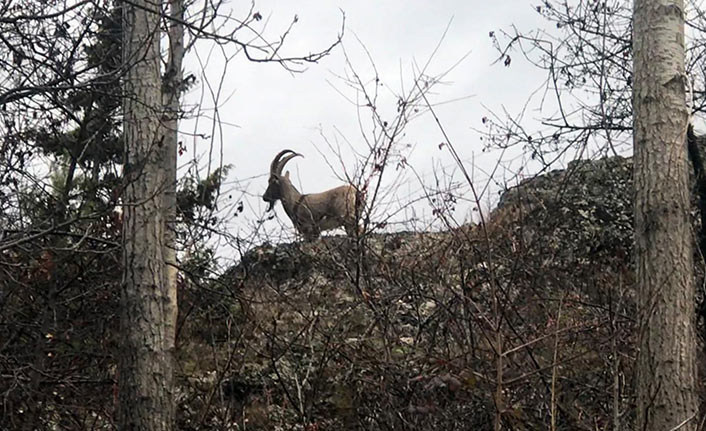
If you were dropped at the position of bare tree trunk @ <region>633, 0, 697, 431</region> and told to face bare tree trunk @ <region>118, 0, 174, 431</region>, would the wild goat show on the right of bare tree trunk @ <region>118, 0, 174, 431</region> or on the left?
right

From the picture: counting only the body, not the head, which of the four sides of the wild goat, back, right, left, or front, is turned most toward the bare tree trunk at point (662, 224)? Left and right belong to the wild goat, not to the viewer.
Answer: left

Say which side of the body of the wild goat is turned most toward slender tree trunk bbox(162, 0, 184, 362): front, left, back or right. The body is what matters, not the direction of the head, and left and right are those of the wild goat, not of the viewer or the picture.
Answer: left

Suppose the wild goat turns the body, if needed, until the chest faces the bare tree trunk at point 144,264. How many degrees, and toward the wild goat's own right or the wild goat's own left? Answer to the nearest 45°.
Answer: approximately 90° to the wild goat's own left

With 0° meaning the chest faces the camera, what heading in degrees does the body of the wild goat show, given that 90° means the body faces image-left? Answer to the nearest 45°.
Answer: approximately 90°
